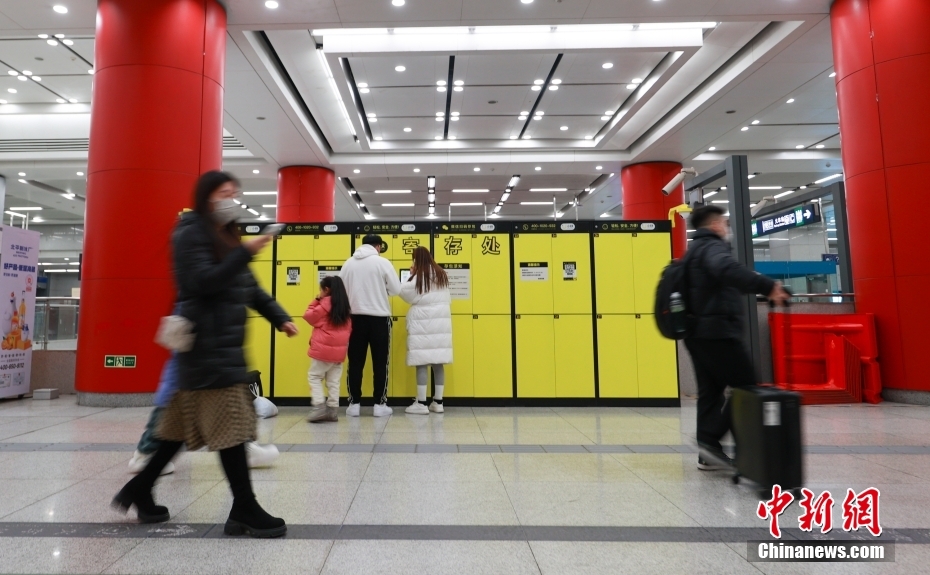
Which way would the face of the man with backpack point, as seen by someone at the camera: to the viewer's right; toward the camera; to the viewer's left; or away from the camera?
to the viewer's right

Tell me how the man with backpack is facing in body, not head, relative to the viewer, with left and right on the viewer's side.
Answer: facing to the right of the viewer

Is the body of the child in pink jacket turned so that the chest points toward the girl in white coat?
no

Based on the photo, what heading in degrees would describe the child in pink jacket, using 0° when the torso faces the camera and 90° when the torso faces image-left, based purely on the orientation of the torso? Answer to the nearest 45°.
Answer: approximately 135°

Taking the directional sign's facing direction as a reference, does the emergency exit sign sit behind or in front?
in front

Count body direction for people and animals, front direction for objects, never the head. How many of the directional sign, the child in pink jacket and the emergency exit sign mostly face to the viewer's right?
0

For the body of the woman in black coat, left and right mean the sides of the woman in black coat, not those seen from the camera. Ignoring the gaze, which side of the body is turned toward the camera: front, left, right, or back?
right

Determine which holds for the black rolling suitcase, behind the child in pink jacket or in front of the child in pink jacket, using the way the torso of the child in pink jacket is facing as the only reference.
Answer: behind

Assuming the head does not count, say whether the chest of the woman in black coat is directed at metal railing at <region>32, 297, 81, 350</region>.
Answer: no

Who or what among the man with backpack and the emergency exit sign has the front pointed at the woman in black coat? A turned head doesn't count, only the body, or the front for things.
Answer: the emergency exit sign

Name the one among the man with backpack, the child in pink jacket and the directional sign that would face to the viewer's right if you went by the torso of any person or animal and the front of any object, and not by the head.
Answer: the man with backpack

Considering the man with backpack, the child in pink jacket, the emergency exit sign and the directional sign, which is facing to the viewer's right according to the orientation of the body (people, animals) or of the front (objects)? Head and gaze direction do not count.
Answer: the man with backpack

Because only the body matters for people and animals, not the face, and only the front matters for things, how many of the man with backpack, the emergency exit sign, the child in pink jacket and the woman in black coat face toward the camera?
1

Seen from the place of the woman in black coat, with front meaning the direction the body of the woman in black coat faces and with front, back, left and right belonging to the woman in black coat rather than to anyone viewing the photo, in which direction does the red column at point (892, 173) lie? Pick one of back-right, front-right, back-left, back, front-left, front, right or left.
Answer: front

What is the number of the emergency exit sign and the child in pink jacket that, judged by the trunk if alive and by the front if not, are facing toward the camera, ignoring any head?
1

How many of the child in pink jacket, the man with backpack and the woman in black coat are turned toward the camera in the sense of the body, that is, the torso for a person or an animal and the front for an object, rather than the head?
0

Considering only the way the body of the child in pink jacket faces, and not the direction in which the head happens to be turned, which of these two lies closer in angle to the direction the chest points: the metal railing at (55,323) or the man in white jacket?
the metal railing

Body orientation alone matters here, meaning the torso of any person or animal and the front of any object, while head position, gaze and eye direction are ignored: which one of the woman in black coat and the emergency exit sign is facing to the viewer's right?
the woman in black coat

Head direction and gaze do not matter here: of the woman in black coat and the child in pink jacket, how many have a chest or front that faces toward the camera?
0

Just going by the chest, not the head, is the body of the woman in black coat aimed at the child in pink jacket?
no

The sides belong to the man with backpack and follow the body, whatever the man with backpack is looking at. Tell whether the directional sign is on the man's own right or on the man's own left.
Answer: on the man's own left

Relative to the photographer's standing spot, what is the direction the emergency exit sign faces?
facing the viewer

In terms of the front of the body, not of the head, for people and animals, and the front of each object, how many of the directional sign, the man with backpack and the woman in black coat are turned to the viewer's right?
2
